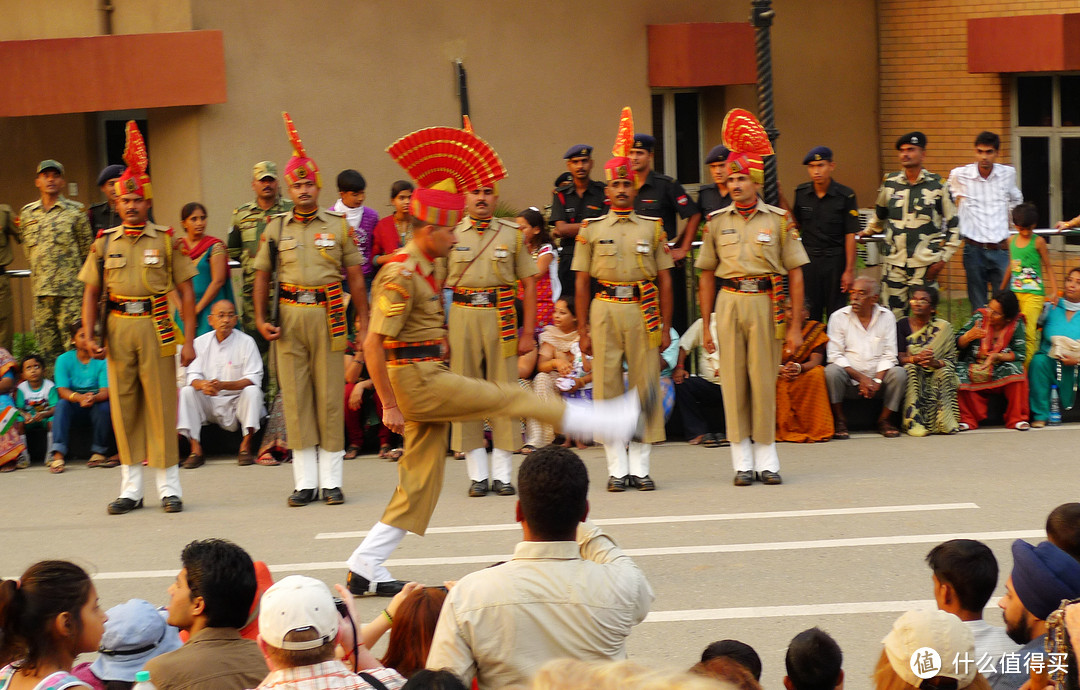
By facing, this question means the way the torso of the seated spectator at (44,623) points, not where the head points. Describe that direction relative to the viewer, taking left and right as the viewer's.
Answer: facing away from the viewer and to the right of the viewer

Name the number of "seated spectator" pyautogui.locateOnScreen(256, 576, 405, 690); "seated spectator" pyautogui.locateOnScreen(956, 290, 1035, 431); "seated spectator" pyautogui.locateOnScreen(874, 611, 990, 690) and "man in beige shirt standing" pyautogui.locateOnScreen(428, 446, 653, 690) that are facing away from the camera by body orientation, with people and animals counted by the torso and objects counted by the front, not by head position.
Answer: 3

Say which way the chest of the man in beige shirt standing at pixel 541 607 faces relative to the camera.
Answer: away from the camera

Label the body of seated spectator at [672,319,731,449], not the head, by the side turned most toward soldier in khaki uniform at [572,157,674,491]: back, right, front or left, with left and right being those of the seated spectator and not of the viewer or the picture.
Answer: front

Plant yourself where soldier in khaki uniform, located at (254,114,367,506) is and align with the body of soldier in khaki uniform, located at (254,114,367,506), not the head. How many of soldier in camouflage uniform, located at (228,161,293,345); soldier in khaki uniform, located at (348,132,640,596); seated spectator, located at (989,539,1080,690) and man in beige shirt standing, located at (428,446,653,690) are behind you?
1

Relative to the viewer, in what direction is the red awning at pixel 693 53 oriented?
toward the camera

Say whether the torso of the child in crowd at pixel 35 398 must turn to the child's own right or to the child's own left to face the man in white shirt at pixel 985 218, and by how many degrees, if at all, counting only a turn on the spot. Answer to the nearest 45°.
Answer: approximately 90° to the child's own left

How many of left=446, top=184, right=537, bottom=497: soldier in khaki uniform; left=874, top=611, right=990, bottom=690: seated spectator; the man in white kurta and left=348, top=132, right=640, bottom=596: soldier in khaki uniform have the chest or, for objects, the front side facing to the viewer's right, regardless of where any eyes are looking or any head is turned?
1

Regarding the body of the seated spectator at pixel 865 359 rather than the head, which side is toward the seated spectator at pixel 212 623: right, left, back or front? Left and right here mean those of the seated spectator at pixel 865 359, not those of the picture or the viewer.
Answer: front

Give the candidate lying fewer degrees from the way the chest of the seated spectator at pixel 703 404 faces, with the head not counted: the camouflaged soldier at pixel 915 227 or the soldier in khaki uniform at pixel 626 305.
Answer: the soldier in khaki uniform

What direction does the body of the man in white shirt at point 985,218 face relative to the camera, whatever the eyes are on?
toward the camera

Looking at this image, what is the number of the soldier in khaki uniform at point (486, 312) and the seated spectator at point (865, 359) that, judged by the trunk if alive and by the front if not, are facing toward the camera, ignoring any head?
2

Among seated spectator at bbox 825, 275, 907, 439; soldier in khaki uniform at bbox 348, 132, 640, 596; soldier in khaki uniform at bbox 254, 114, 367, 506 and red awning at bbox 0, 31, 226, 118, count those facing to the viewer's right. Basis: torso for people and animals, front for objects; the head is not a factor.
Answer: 1

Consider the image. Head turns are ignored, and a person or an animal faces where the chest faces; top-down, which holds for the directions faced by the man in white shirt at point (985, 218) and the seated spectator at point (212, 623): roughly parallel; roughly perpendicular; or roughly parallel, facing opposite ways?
roughly parallel, facing opposite ways
